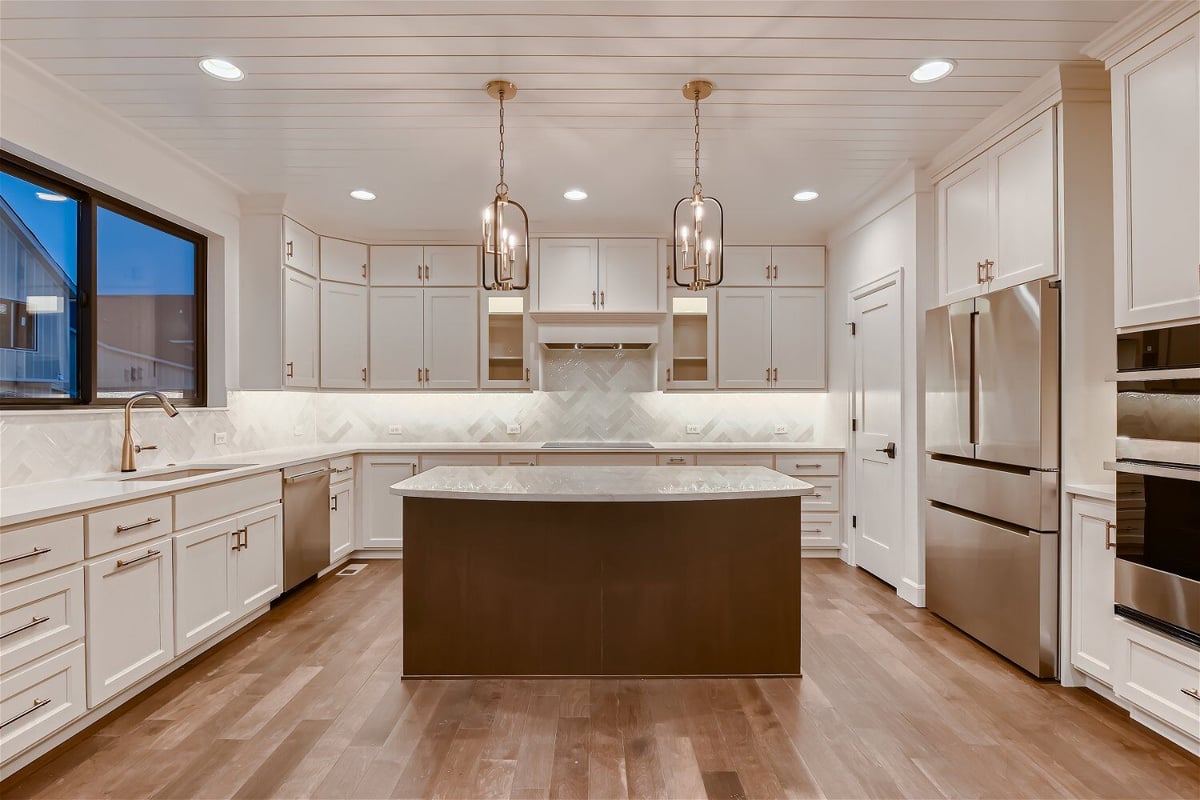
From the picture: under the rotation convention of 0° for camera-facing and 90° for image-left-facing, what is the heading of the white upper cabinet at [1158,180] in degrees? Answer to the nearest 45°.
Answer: approximately 45°

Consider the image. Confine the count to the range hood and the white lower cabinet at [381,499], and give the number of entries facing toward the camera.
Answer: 2

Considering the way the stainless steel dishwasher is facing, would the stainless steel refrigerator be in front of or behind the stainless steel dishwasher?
in front

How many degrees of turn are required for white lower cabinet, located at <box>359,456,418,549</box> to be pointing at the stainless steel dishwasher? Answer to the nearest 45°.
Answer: approximately 45° to its right

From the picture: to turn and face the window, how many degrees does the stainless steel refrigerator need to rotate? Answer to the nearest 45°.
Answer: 0° — it already faces it

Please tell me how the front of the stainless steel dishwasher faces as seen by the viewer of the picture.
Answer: facing the viewer and to the right of the viewer

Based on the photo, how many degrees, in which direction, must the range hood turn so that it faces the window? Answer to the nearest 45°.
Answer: approximately 45° to its right

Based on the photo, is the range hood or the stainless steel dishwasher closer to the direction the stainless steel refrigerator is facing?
the stainless steel dishwasher

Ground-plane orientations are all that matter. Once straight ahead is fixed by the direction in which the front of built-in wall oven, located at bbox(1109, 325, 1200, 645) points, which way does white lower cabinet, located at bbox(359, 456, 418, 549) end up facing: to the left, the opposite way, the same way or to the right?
to the left

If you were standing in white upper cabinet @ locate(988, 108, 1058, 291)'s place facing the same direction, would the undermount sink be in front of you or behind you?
in front
